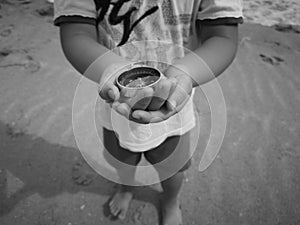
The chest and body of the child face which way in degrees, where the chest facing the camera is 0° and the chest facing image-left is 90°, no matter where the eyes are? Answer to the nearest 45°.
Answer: approximately 0°
